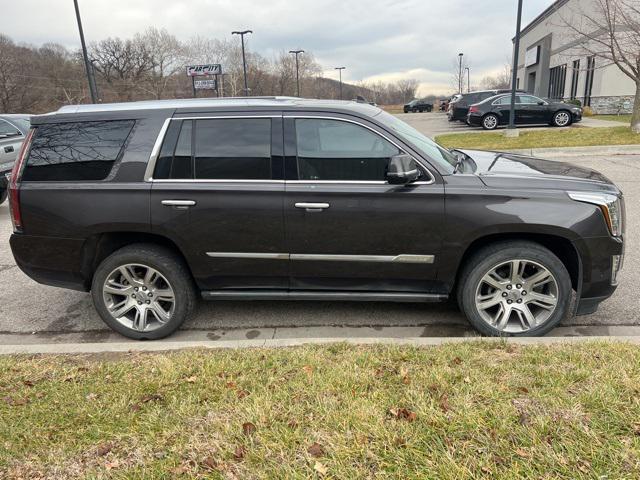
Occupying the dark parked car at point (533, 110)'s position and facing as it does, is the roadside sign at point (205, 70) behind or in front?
behind

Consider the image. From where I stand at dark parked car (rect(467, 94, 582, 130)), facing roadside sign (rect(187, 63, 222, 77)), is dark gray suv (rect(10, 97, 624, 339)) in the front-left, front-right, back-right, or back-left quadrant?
back-left

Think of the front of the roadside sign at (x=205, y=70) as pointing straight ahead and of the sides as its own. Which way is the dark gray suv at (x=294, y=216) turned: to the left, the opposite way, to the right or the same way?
to the left

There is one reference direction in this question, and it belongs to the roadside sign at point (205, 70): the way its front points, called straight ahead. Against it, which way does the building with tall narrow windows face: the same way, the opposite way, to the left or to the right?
to the right

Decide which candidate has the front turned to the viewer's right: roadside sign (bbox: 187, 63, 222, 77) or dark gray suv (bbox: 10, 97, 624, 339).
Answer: the dark gray suv

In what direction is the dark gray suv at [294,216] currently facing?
to the viewer's right

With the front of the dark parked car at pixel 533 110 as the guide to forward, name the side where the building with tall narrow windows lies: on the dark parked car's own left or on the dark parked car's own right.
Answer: on the dark parked car's own left

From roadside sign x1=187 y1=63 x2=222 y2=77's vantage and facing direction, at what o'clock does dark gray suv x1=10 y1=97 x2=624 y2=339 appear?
The dark gray suv is roughly at 12 o'clock from the roadside sign.

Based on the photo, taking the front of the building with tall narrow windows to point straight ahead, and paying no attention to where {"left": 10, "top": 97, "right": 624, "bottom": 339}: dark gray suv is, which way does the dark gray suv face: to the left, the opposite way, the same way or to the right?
the opposite way

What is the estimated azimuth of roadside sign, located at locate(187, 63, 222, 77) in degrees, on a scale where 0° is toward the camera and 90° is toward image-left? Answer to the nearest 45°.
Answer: approximately 0°

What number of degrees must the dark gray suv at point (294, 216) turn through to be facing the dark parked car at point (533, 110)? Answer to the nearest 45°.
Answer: approximately 45° to its left

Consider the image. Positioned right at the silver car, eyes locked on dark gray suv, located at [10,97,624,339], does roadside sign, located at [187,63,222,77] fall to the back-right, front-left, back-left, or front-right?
back-left

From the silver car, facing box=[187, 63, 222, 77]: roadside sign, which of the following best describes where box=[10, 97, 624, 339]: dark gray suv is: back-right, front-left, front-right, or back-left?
back-right

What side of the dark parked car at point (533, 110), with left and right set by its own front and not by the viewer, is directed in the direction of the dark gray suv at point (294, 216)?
right

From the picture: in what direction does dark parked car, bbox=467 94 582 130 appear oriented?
to the viewer's right
